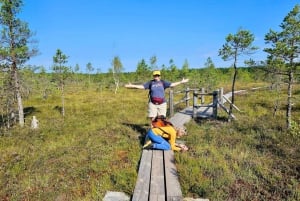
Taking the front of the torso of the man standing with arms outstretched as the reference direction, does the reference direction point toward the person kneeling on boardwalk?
yes

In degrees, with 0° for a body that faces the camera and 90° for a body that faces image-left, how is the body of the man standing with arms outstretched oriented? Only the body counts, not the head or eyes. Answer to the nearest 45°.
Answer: approximately 0°

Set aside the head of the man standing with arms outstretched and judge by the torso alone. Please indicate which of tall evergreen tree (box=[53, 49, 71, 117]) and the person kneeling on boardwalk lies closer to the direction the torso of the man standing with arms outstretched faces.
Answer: the person kneeling on boardwalk

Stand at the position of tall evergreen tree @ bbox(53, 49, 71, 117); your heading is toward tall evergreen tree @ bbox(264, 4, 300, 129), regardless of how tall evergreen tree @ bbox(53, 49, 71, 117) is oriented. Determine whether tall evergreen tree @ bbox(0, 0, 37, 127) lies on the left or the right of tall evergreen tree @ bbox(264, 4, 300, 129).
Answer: right

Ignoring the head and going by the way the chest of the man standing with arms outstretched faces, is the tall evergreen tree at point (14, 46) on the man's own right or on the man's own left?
on the man's own right

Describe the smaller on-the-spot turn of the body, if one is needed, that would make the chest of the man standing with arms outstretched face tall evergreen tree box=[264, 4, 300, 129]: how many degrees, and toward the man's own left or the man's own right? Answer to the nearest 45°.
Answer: approximately 90° to the man's own left
